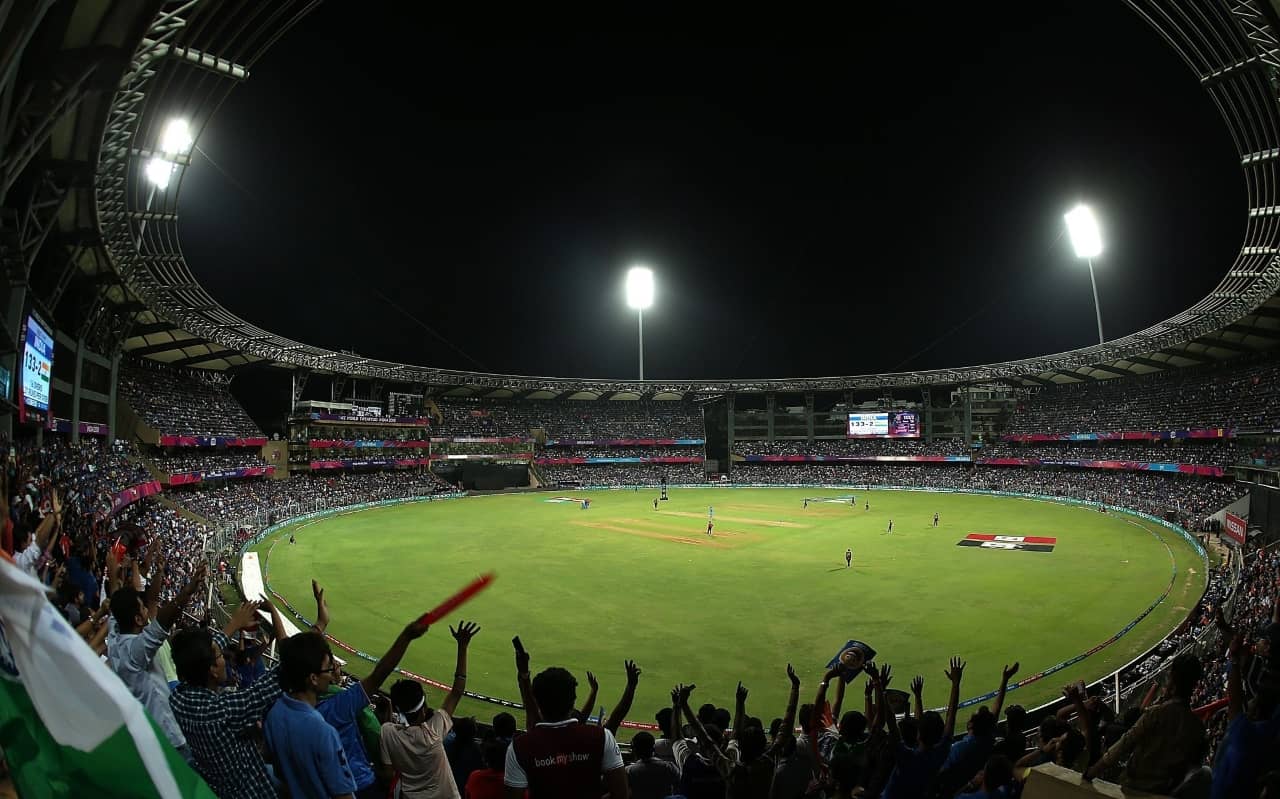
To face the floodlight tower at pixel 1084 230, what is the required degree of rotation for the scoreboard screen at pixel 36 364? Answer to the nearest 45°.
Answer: approximately 45° to its left

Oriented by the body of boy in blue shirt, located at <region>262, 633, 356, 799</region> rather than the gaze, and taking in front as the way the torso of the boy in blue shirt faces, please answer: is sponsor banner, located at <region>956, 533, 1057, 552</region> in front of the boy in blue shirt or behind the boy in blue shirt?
in front

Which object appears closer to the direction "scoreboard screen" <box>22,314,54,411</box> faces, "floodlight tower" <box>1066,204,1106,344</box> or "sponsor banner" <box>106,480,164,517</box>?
the floodlight tower

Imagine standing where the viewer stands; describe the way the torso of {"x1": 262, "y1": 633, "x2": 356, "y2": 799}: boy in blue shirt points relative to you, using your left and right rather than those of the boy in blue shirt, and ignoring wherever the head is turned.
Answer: facing away from the viewer and to the right of the viewer

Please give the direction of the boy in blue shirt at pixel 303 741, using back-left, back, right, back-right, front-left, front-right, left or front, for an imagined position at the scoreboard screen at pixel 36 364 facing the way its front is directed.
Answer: front-right

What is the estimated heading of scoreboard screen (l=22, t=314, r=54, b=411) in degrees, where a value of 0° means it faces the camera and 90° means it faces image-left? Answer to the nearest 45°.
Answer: approximately 315°

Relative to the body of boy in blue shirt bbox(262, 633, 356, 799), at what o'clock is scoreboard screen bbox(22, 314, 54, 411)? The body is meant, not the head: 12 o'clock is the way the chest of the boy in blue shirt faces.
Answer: The scoreboard screen is roughly at 10 o'clock from the boy in blue shirt.

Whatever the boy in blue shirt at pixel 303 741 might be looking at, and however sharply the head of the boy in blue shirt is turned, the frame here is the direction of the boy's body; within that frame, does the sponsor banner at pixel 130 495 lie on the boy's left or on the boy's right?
on the boy's left

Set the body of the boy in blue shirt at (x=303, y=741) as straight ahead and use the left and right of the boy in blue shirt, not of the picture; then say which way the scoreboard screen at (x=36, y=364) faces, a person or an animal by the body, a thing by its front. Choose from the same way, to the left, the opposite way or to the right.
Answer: to the right

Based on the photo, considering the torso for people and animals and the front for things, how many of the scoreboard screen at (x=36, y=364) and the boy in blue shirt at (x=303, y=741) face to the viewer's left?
0
